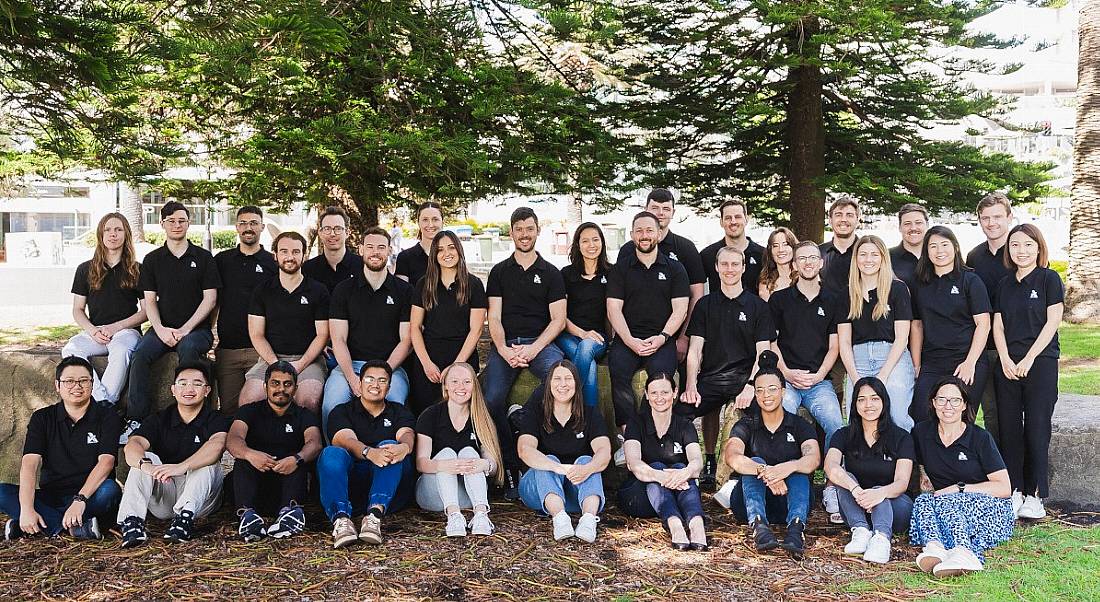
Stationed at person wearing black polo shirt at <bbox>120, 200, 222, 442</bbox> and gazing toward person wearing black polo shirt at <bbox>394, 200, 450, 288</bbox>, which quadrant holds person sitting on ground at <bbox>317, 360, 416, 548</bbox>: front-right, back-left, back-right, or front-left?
front-right

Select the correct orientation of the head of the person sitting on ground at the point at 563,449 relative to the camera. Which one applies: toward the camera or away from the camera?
toward the camera

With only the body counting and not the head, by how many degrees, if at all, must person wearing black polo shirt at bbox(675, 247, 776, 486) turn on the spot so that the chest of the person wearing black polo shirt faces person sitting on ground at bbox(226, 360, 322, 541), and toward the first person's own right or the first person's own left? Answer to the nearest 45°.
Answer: approximately 90° to the first person's own right

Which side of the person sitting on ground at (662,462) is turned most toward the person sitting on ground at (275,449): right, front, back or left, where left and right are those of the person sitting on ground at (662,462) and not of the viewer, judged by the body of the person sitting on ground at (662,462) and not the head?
right

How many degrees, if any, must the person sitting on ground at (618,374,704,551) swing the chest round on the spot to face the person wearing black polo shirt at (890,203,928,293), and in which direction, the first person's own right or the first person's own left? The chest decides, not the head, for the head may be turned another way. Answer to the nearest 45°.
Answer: approximately 135° to the first person's own left

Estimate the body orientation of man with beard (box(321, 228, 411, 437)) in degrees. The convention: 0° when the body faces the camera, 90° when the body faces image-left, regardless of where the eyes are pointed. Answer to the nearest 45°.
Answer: approximately 0°

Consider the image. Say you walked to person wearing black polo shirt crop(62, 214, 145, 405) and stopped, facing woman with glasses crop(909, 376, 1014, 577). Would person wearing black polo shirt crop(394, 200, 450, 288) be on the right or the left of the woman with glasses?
left

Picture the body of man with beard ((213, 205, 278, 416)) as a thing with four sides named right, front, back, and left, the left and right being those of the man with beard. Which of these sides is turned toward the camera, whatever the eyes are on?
front

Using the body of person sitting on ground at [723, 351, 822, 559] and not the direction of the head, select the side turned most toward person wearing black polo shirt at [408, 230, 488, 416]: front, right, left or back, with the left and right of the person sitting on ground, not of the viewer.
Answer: right

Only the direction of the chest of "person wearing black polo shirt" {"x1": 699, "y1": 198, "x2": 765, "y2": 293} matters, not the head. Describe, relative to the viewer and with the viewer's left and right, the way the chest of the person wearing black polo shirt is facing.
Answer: facing the viewer

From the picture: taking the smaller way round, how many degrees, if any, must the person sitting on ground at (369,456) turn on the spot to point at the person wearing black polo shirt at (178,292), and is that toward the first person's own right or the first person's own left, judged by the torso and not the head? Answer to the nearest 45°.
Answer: approximately 135° to the first person's own right

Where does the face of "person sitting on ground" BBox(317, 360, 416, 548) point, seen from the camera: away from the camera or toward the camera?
toward the camera

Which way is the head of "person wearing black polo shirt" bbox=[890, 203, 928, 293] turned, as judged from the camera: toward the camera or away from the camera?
toward the camera

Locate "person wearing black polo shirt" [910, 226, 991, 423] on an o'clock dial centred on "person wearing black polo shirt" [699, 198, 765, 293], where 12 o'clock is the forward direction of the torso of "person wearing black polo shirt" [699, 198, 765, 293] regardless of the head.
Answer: "person wearing black polo shirt" [910, 226, 991, 423] is roughly at 10 o'clock from "person wearing black polo shirt" [699, 198, 765, 293].

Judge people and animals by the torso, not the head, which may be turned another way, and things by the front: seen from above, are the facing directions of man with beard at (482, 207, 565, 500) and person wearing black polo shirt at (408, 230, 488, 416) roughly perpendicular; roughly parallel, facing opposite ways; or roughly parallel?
roughly parallel

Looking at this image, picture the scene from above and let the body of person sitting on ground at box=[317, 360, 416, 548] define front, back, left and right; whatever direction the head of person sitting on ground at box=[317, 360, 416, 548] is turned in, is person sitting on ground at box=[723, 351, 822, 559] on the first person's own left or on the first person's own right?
on the first person's own left

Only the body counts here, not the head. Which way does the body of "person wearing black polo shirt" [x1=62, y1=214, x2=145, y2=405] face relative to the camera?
toward the camera
